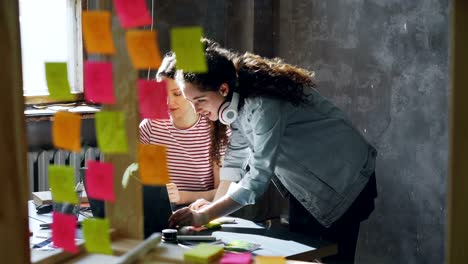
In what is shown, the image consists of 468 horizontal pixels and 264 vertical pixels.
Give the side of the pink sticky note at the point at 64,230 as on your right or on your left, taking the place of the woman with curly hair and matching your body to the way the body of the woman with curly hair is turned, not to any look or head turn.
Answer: on your left

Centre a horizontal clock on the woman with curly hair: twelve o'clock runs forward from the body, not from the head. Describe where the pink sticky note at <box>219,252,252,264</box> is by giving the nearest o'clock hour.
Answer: The pink sticky note is roughly at 9 o'clock from the woman with curly hair.

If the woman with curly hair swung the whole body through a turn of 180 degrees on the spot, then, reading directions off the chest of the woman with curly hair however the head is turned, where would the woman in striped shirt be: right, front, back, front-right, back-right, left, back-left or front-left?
back-left

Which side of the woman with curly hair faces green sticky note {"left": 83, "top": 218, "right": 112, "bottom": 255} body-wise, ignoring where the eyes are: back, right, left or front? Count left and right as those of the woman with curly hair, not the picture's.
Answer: left

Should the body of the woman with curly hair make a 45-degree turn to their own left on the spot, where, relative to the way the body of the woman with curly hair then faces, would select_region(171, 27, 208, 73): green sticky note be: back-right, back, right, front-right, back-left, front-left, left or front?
front-left

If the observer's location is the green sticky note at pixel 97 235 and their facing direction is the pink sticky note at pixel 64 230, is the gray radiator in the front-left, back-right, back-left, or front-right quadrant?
front-right

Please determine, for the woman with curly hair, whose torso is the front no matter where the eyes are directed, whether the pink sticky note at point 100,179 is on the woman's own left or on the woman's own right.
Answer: on the woman's own left

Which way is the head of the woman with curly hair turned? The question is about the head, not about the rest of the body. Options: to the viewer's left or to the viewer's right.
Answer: to the viewer's left

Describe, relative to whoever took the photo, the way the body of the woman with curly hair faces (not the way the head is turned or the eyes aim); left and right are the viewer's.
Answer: facing to the left of the viewer

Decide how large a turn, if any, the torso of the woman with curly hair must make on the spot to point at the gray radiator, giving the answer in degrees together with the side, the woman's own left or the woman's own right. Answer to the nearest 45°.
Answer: approximately 45° to the woman's own right

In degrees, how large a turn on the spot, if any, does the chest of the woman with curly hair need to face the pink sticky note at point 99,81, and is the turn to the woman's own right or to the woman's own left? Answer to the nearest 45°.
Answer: approximately 90° to the woman's own left

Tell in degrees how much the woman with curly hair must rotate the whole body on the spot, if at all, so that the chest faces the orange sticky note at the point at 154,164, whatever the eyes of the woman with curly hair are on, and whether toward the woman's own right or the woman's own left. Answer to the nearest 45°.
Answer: approximately 90° to the woman's own left

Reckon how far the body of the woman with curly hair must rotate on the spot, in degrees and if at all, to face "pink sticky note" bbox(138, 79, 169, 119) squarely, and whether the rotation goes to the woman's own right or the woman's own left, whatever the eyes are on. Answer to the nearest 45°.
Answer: approximately 90° to the woman's own left
